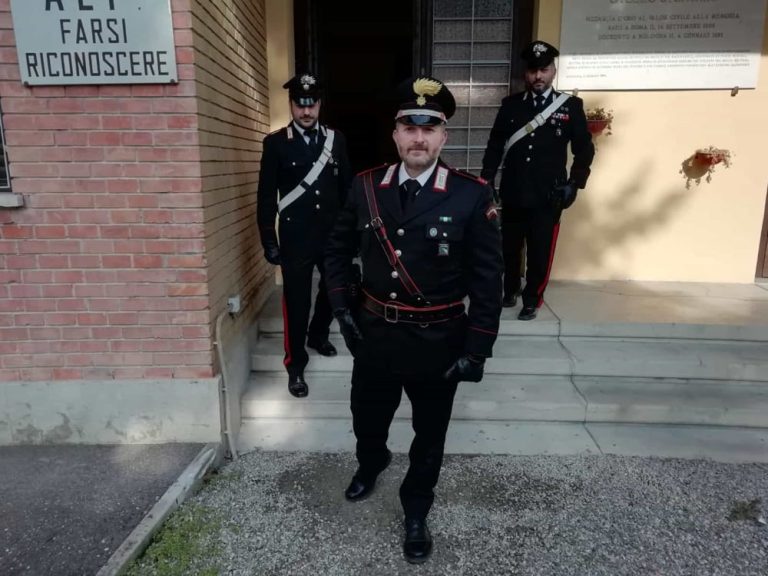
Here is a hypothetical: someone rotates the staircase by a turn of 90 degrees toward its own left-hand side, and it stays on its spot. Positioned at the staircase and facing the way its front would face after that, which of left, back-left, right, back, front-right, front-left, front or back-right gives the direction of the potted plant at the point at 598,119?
left

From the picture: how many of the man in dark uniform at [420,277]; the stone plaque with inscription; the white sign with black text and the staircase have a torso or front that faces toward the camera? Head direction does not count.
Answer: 4

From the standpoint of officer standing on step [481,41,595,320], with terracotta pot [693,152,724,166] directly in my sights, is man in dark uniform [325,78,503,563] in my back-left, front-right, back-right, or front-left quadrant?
back-right

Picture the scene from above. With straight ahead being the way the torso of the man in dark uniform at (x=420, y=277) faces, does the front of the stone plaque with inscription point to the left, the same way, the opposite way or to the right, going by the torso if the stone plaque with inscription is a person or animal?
the same way

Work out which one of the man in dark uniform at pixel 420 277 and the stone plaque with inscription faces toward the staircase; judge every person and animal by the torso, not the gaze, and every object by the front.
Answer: the stone plaque with inscription

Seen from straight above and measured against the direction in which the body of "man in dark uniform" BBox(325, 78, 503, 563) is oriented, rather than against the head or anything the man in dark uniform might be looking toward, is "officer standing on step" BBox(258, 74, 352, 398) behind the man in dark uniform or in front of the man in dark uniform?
behind

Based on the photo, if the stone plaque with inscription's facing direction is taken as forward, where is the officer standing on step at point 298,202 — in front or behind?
in front

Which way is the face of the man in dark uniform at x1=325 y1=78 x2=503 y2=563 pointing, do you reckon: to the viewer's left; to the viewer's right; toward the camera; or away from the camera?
toward the camera

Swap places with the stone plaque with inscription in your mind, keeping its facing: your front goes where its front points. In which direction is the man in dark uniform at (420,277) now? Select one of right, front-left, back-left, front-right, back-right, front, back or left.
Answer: front

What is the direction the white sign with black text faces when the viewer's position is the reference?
facing the viewer

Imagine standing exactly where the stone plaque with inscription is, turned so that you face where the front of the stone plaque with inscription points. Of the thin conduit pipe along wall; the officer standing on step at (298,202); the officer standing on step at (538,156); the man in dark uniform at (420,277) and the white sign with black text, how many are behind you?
0

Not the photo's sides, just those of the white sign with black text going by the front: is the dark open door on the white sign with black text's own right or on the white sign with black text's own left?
on the white sign with black text's own left

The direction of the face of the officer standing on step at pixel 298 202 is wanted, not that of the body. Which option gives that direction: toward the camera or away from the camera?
toward the camera

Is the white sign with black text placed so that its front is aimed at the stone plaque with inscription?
no

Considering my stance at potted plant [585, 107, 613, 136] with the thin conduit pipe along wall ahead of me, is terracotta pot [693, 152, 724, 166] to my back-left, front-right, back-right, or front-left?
back-left

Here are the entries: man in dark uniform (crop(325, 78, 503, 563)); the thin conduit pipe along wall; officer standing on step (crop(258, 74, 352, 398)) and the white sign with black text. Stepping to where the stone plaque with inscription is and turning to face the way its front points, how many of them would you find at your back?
0

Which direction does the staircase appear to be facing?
toward the camera
